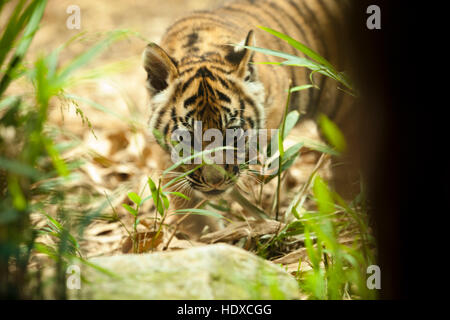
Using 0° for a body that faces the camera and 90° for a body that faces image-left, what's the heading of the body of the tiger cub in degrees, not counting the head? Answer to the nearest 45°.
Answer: approximately 45°

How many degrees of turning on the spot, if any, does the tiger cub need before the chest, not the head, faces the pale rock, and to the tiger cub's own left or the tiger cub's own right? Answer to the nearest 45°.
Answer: approximately 45° to the tiger cub's own left
